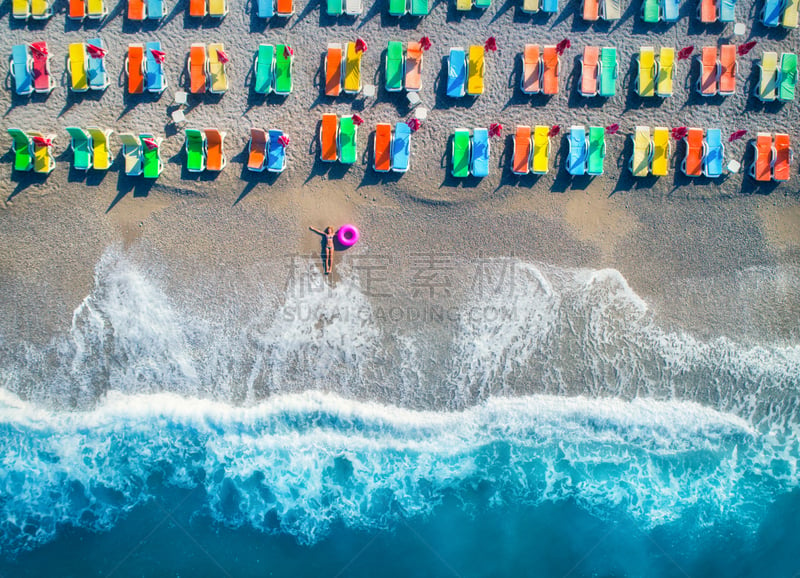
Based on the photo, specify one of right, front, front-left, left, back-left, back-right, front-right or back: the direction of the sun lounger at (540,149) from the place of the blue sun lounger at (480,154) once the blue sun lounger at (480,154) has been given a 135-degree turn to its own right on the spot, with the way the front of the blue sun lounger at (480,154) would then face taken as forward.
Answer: back-right

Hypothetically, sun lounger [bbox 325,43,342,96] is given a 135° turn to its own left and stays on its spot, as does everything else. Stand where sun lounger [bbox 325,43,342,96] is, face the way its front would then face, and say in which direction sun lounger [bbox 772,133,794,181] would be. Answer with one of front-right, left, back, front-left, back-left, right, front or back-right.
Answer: front-right

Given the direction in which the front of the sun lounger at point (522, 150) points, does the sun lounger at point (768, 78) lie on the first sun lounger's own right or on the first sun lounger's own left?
on the first sun lounger's own left

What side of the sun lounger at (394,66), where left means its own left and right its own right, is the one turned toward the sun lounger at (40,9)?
right

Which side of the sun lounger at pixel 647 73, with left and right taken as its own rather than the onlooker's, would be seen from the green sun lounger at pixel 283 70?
right

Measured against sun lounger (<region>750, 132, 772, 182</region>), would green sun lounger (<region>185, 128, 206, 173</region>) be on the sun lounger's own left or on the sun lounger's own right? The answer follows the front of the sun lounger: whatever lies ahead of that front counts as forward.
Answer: on the sun lounger's own right

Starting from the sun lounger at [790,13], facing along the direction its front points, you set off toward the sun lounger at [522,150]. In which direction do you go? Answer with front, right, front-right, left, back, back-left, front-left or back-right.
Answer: front-right

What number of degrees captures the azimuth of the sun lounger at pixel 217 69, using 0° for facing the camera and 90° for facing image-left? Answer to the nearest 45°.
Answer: approximately 0°
